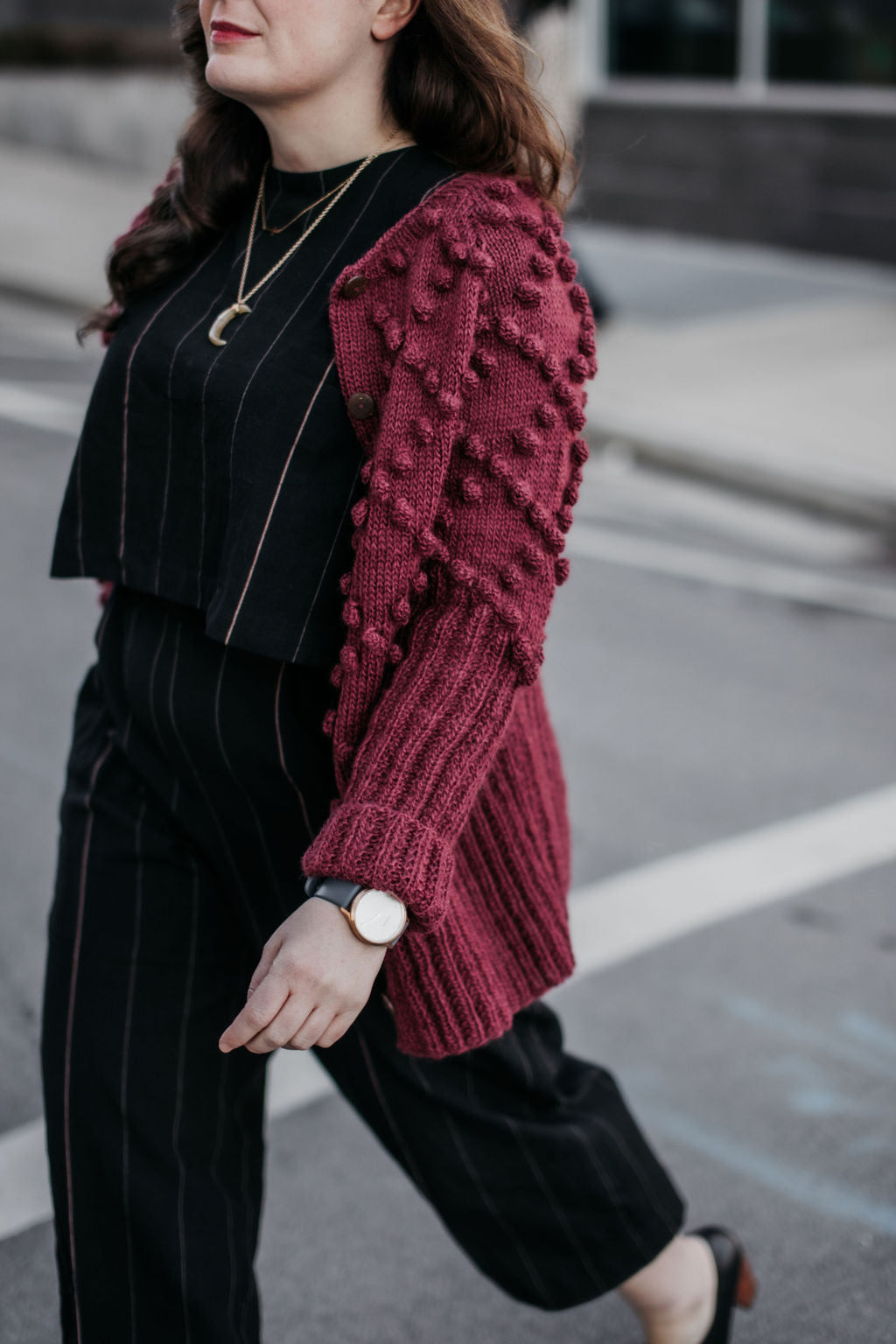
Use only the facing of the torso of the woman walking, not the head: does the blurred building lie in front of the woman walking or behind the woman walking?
behind

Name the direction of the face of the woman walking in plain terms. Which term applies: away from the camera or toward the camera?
toward the camera
